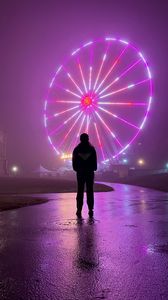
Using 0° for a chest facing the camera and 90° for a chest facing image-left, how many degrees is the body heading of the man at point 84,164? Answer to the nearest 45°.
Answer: approximately 180°
